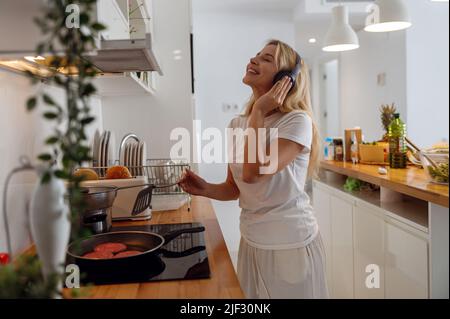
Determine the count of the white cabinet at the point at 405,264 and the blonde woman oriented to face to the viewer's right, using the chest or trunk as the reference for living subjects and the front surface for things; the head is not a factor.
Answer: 0

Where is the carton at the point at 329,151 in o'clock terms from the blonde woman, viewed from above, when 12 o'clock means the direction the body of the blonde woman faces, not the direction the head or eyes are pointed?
The carton is roughly at 5 o'clock from the blonde woman.

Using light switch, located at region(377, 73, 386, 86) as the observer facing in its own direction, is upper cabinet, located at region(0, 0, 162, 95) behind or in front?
in front

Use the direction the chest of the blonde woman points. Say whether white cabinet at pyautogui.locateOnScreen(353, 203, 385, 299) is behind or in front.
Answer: behind

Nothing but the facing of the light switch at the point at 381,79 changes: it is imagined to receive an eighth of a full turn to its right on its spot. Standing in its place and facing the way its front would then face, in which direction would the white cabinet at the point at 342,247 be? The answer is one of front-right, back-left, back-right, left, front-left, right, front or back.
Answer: front-left

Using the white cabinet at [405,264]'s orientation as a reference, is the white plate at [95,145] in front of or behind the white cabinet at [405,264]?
in front

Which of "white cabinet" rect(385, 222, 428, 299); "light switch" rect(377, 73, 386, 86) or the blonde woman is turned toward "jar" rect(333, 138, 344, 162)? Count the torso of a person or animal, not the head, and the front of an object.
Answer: the light switch

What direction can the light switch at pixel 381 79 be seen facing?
toward the camera

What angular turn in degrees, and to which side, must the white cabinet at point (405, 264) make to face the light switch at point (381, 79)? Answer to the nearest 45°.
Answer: approximately 135° to its right

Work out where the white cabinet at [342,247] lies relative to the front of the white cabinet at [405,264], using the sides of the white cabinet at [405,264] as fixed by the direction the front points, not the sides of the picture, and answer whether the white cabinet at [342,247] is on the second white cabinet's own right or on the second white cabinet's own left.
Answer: on the second white cabinet's own right

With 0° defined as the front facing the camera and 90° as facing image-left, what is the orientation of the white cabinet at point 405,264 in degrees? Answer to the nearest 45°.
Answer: approximately 45°
